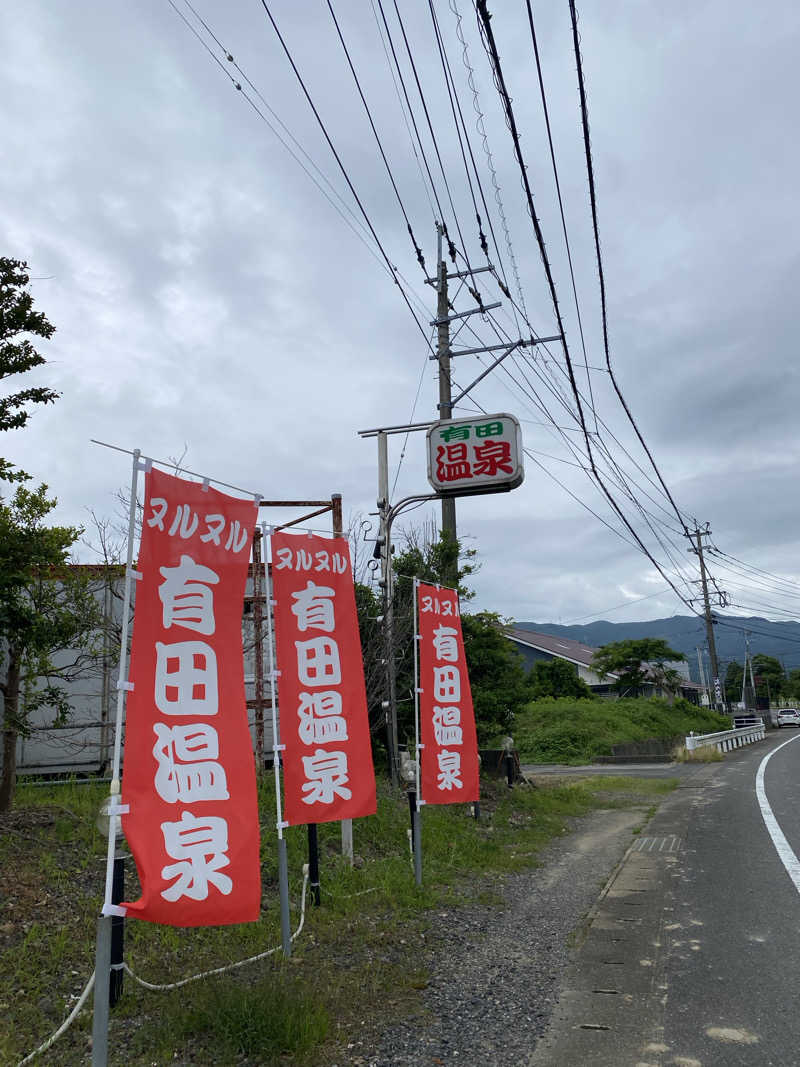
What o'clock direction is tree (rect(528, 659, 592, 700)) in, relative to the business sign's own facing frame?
The tree is roughly at 6 o'clock from the business sign.

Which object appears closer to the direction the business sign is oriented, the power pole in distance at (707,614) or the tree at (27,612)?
the tree

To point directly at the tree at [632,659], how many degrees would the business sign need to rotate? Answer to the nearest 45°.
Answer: approximately 180°

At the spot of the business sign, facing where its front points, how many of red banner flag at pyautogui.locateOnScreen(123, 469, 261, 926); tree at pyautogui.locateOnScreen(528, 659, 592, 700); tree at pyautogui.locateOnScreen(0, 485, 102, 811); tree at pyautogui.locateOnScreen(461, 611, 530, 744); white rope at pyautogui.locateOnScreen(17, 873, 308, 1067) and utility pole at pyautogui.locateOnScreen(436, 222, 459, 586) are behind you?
3

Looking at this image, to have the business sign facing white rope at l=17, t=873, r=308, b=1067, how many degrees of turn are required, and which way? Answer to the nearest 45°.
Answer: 0° — it already faces it

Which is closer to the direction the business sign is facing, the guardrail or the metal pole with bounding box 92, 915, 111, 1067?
the metal pole

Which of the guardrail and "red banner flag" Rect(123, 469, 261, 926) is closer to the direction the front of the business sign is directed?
the red banner flag

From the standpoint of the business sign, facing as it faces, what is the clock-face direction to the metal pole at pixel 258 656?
The metal pole is roughly at 2 o'clock from the business sign.

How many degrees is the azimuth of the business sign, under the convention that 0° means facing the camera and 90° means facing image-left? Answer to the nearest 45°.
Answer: approximately 0°

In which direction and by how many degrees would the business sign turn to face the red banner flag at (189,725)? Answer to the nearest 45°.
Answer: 0° — it already faces it

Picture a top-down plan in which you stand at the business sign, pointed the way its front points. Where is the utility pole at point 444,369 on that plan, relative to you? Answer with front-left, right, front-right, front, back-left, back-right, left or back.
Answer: back

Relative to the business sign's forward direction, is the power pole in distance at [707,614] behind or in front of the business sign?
behind
